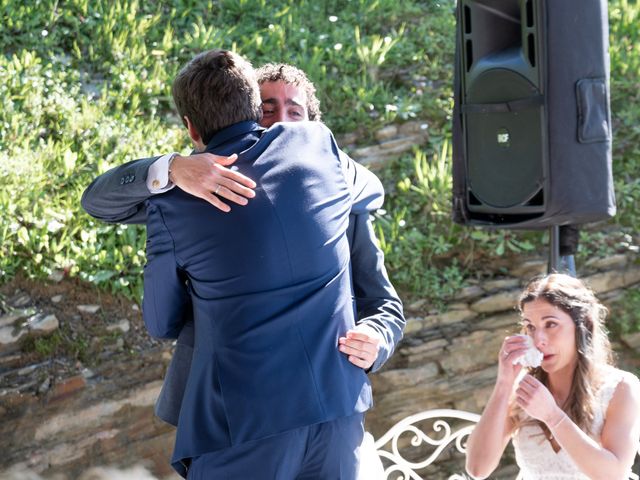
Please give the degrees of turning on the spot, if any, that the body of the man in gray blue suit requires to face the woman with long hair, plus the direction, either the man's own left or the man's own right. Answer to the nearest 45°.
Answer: approximately 90° to the man's own left

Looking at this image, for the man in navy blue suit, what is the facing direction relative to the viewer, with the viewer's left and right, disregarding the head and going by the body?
facing away from the viewer

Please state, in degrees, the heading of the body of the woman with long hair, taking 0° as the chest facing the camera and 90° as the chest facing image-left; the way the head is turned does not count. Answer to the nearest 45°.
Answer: approximately 45°

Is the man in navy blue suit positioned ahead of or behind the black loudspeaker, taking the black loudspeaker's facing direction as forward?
ahead

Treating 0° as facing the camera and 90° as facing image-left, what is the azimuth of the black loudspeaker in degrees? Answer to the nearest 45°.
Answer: approximately 45°

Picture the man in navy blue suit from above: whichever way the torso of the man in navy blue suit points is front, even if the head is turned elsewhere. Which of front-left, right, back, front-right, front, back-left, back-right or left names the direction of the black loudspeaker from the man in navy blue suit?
front-right
